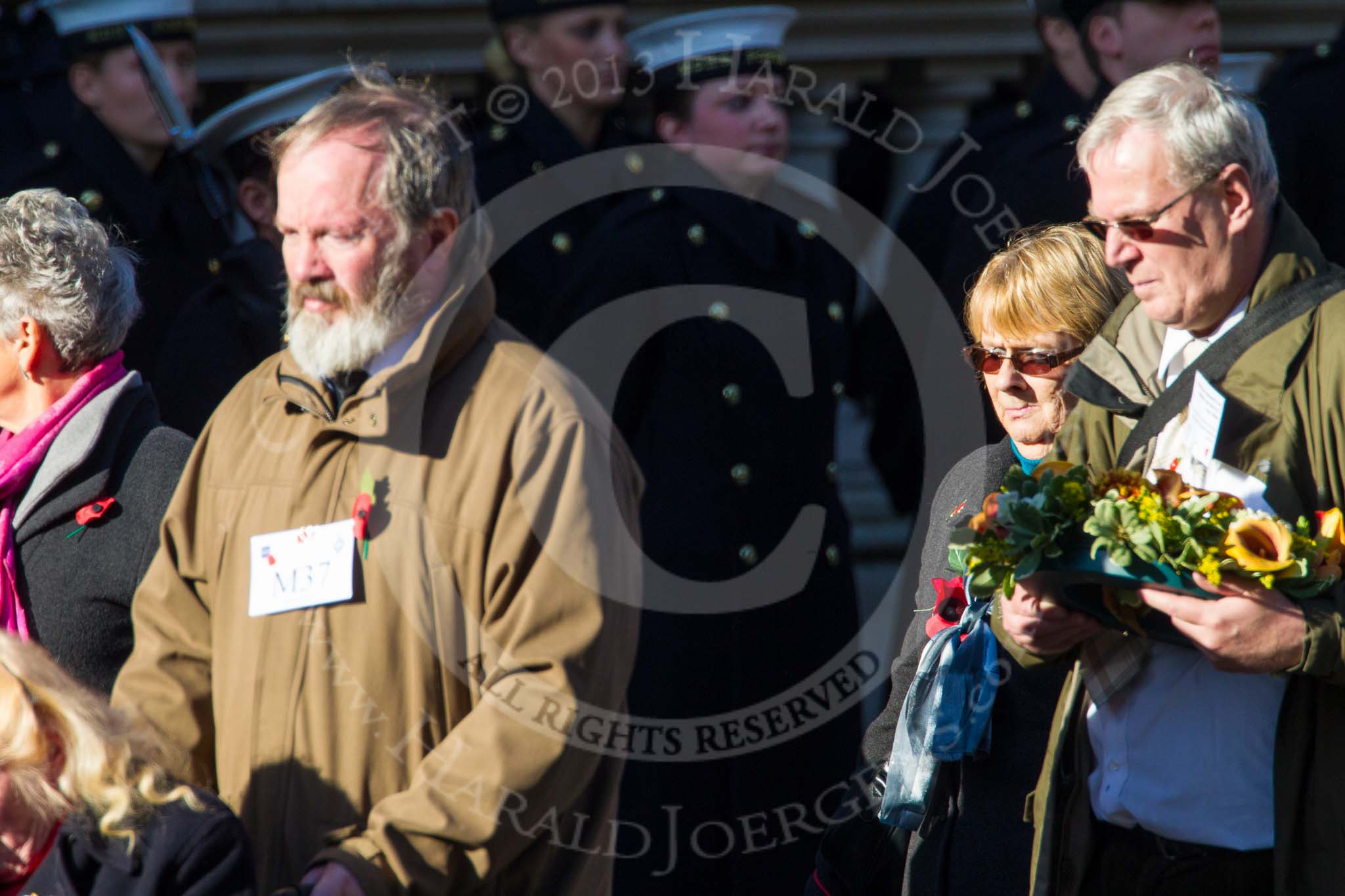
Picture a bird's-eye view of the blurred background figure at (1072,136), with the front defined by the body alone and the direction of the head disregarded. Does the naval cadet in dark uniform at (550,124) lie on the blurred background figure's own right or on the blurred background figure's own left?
on the blurred background figure's own right

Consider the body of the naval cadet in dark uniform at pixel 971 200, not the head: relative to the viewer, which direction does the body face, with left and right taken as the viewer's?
facing the viewer and to the right of the viewer

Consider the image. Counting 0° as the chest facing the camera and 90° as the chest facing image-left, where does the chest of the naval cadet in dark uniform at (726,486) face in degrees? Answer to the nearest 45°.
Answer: approximately 315°

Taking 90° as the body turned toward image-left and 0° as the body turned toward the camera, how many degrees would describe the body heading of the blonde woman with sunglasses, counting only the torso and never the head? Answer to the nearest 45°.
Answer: approximately 45°

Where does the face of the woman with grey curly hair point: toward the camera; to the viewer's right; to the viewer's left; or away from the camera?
to the viewer's left

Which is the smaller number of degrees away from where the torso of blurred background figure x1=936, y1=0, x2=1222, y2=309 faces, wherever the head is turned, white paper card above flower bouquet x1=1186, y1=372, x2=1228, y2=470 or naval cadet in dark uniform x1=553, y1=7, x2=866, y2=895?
the white paper card above flower bouquet

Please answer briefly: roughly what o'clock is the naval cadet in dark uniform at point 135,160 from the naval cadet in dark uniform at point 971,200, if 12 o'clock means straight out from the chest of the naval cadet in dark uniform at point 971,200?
the naval cadet in dark uniform at point 135,160 is roughly at 4 o'clock from the naval cadet in dark uniform at point 971,200.

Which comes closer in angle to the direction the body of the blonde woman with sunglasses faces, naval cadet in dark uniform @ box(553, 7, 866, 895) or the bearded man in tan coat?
the bearded man in tan coat

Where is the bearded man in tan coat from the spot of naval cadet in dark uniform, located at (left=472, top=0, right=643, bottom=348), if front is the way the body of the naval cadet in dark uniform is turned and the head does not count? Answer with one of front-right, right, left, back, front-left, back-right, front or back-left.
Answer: front-right

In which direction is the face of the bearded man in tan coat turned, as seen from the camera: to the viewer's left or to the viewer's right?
to the viewer's left

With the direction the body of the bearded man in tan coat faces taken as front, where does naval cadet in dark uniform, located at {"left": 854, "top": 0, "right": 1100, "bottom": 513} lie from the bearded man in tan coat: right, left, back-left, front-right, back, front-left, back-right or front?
back
